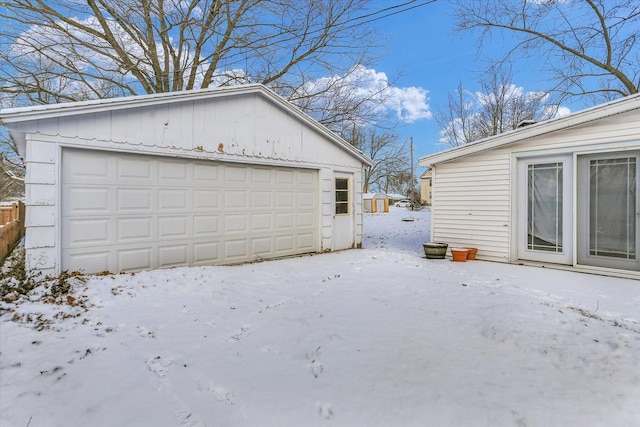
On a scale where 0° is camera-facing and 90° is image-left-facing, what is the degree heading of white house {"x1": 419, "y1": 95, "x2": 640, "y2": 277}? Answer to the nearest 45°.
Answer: approximately 45°

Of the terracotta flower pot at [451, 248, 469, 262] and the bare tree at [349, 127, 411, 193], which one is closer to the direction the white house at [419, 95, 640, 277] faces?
the terracotta flower pot

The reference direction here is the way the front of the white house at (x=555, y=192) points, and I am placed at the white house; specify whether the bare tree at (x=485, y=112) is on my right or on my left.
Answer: on my right

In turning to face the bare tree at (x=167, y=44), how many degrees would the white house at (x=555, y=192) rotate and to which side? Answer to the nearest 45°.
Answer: approximately 45° to its right

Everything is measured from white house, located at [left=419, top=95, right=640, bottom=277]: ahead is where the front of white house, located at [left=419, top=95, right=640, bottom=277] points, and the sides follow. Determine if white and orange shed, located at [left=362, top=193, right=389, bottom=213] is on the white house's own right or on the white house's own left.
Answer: on the white house's own right

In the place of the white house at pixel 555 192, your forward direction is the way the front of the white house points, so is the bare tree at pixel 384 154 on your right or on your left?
on your right

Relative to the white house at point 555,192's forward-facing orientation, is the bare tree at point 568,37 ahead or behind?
behind
